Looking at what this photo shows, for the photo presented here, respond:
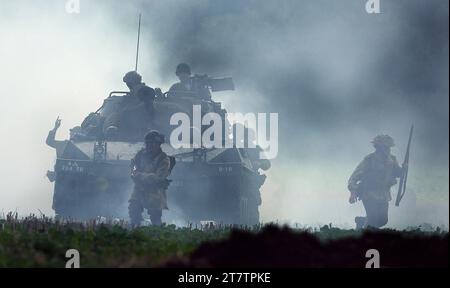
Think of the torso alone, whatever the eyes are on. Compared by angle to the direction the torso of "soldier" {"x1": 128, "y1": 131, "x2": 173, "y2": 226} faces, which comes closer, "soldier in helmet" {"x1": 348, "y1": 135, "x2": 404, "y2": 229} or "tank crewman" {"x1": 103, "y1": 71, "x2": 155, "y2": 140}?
the soldier in helmet

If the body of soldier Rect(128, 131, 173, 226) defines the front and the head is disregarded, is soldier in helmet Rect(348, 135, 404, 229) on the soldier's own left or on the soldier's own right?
on the soldier's own left

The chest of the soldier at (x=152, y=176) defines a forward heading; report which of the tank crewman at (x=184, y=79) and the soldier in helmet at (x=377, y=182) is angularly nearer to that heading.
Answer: the soldier in helmet

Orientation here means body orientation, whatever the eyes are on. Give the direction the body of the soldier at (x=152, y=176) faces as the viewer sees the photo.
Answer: toward the camera

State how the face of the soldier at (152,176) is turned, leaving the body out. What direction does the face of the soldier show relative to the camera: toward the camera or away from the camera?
toward the camera

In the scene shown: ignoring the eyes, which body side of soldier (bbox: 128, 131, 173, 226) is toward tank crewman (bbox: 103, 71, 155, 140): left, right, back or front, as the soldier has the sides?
back

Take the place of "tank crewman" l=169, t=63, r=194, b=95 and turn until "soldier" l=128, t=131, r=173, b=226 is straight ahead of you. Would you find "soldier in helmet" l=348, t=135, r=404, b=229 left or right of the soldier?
left

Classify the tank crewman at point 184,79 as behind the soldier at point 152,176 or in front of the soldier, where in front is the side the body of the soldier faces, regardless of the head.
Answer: behind

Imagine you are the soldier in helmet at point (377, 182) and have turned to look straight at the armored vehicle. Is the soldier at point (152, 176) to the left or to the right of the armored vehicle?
left

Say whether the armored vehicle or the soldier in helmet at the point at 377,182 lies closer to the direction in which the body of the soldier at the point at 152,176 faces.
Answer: the soldier in helmet

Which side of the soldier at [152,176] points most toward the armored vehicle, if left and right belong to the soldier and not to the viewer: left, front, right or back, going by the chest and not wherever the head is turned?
back
